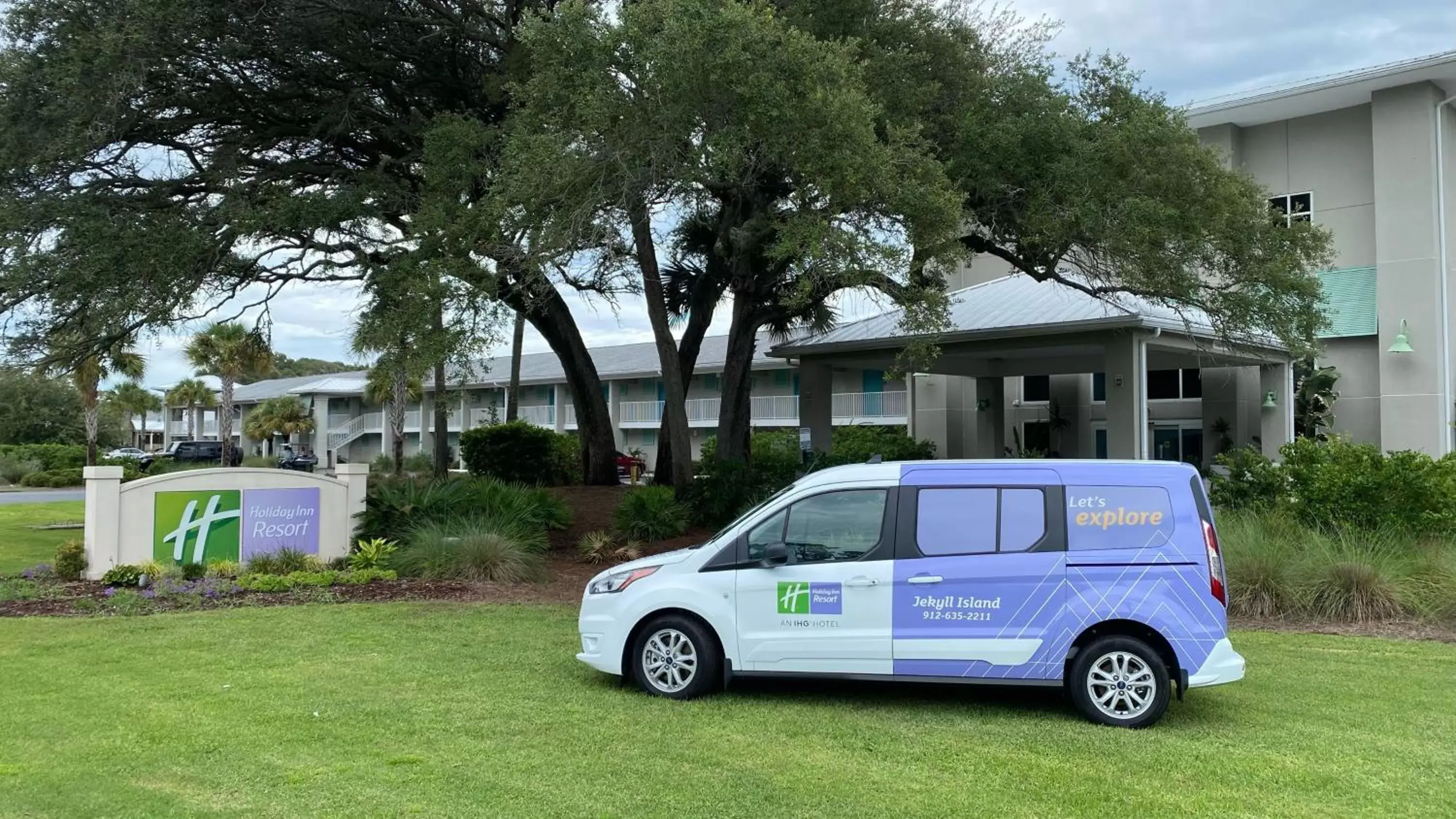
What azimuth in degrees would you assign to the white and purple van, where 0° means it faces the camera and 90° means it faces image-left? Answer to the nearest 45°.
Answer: approximately 90°

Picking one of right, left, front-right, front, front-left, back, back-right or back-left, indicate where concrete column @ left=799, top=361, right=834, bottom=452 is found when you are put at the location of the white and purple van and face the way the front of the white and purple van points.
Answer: right

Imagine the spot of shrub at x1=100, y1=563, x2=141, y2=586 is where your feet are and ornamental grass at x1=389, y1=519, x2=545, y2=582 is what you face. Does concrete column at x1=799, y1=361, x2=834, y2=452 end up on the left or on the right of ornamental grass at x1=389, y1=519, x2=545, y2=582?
left

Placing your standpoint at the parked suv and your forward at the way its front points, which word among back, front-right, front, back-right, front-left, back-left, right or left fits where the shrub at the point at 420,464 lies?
back-left

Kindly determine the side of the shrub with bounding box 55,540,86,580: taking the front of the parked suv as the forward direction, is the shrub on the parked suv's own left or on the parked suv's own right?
on the parked suv's own left

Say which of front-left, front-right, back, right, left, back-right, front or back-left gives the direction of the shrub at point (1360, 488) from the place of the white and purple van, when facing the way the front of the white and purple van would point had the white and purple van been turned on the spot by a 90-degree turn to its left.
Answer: back-left

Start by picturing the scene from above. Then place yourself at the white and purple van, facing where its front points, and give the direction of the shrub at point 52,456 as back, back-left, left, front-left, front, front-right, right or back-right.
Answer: front-right

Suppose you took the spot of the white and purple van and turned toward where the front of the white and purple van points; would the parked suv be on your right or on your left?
on your right

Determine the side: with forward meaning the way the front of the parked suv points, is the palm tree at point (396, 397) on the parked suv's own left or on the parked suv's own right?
on the parked suv's own left

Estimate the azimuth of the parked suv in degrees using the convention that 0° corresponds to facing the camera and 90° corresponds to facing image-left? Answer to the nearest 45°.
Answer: approximately 90°

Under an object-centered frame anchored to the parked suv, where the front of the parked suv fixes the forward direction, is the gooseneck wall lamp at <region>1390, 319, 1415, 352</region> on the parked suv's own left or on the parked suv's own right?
on the parked suv's own left

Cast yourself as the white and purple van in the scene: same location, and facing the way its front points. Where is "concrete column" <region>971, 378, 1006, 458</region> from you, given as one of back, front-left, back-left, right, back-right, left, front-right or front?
right

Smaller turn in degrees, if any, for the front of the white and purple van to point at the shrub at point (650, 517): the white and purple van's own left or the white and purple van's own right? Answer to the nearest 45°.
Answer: approximately 45° to the white and purple van's own right

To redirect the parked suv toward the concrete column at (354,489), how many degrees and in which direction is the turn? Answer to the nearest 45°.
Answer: approximately 90° to its left

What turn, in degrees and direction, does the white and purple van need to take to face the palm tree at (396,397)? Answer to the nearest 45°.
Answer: approximately 45° to its right
